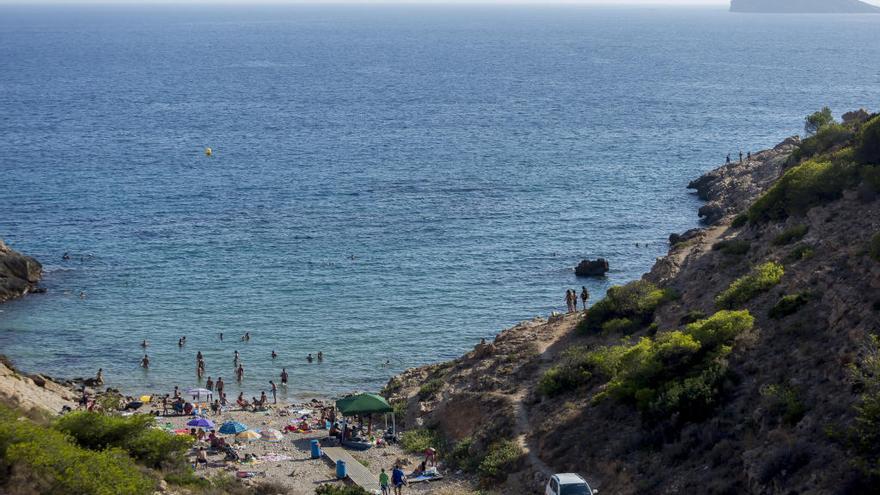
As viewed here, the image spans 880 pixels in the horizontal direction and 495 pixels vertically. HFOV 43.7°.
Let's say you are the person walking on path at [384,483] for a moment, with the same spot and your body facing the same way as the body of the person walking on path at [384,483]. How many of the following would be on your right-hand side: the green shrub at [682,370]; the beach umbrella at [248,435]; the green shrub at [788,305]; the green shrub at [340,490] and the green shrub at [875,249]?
3

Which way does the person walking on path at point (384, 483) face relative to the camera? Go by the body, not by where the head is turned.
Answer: away from the camera

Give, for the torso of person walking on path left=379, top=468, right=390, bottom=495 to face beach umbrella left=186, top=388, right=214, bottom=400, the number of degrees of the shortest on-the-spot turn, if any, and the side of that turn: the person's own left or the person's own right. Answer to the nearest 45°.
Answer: approximately 45° to the person's own left

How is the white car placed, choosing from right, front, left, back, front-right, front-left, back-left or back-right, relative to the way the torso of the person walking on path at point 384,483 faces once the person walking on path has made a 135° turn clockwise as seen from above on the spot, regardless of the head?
front

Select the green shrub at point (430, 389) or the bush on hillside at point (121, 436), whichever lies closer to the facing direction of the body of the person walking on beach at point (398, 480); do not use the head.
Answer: the green shrub

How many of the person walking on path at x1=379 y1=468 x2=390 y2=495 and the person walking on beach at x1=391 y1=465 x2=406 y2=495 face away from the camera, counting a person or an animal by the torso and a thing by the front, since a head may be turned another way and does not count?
2

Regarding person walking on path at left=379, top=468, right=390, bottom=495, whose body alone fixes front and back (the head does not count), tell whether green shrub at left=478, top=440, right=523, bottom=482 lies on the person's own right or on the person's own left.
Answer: on the person's own right

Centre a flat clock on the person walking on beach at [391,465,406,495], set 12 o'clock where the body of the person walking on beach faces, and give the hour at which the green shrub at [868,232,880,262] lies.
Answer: The green shrub is roughly at 3 o'clock from the person walking on beach.

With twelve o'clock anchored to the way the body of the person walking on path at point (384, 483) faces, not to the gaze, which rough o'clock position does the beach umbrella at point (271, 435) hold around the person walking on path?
The beach umbrella is roughly at 11 o'clock from the person walking on path.

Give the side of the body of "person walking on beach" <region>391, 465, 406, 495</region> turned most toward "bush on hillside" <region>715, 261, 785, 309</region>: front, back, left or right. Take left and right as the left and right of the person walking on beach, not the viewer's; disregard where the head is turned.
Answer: right

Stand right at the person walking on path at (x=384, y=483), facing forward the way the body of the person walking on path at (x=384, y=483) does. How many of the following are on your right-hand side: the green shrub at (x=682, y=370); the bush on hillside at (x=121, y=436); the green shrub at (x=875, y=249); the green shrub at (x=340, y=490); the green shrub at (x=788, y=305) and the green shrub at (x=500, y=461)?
4

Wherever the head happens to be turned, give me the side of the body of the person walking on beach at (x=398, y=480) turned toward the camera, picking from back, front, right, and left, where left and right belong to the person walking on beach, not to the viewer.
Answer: back

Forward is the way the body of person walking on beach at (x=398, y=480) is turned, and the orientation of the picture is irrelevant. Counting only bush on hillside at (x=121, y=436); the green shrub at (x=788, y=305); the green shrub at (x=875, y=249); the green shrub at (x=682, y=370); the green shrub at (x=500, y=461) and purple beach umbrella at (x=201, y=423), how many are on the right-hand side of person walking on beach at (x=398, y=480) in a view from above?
4

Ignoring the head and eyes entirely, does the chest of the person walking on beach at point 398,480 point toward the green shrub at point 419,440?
yes
